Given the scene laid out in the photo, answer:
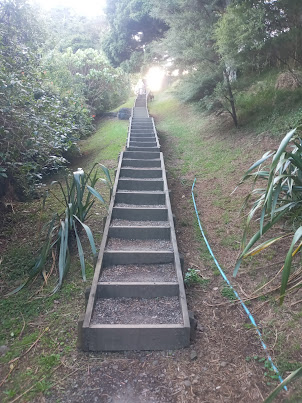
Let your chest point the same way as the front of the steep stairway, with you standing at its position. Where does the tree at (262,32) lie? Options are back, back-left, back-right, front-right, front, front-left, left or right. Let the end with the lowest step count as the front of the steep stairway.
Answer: back-left

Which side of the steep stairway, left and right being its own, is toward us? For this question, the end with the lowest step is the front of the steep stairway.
front

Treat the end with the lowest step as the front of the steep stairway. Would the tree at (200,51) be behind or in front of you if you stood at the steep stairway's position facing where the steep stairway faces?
behind

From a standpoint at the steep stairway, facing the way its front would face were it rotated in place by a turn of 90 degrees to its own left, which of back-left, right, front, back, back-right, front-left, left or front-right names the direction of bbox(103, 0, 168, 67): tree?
left
